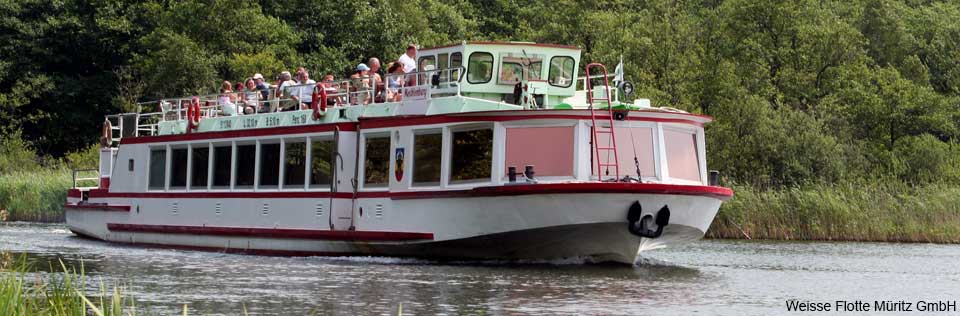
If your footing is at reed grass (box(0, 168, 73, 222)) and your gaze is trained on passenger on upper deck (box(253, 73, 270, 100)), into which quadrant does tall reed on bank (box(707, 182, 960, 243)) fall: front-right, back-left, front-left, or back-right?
front-left

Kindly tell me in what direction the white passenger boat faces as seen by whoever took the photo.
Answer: facing the viewer and to the right of the viewer
